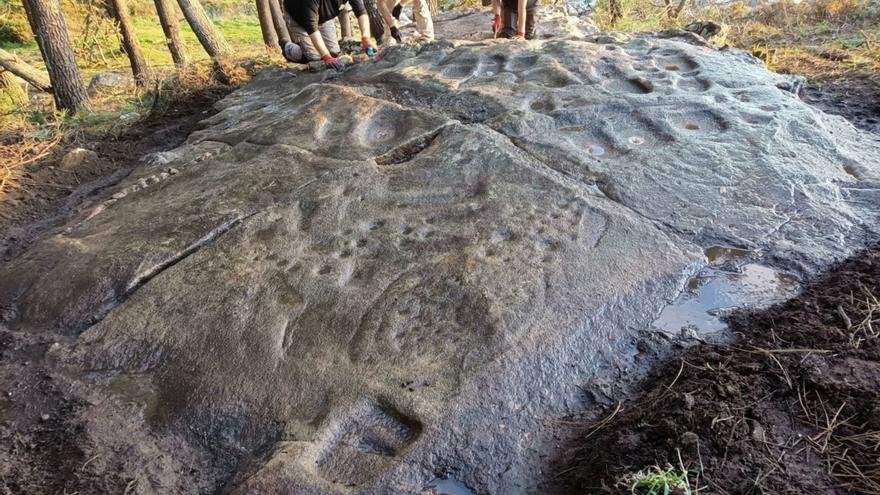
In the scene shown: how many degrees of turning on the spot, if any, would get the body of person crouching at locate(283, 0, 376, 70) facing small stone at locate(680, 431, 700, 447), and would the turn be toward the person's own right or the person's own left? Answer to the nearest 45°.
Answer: approximately 45° to the person's own right

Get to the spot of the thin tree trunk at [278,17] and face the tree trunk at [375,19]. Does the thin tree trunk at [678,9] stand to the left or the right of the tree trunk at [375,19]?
left

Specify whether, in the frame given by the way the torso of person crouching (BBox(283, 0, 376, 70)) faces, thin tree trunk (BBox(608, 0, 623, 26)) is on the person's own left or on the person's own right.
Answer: on the person's own left

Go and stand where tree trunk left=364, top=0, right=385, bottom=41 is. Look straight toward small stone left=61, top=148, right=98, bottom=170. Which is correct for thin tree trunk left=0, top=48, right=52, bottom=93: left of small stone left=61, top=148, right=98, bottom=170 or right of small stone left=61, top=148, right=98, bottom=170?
right

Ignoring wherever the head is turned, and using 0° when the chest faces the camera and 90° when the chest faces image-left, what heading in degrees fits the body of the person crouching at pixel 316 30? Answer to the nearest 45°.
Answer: approximately 315°

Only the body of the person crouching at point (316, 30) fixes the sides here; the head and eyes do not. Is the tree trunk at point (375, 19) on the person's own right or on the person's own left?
on the person's own left

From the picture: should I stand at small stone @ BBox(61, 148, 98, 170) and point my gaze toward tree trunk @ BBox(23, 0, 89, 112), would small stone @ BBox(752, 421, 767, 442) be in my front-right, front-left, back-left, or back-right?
back-right
